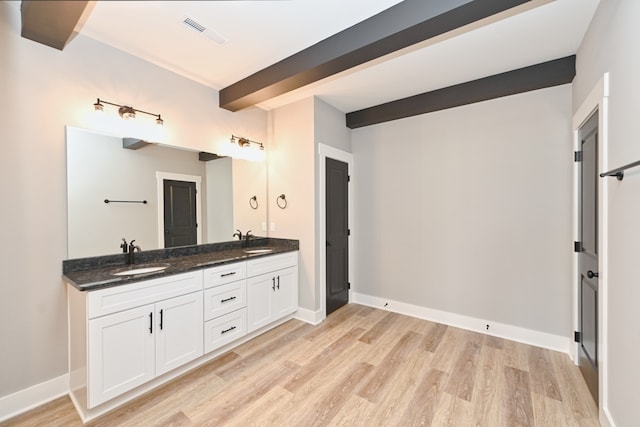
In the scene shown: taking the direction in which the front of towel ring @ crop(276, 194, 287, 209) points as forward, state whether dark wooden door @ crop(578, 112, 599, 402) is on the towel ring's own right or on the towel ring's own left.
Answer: on the towel ring's own left

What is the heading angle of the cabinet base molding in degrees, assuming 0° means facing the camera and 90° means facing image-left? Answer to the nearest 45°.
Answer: approximately 315°
